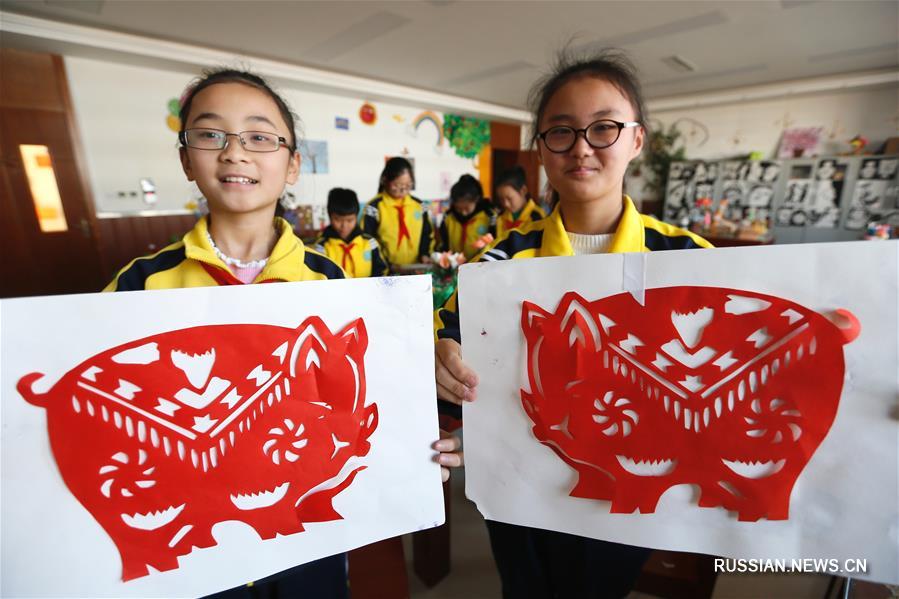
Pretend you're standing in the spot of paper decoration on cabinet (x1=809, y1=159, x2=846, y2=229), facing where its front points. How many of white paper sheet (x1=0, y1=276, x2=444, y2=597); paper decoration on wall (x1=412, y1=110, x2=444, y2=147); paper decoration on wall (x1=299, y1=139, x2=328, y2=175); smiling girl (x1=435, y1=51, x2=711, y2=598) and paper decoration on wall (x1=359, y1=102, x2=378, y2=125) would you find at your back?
0

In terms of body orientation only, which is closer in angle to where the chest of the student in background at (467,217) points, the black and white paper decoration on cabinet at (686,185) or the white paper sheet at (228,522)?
the white paper sheet

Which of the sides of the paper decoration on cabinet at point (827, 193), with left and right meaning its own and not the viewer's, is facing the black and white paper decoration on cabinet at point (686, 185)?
right

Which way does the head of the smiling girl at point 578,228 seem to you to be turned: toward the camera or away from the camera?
toward the camera

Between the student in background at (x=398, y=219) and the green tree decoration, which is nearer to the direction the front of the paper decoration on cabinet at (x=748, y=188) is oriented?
the student in background

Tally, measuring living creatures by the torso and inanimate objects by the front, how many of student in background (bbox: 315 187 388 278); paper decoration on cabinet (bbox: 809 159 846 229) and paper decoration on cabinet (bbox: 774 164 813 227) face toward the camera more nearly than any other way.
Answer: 3

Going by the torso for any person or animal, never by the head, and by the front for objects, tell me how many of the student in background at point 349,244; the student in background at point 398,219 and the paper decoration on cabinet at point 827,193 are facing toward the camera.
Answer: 3

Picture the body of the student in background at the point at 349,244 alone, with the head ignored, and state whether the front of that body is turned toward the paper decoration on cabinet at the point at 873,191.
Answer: no

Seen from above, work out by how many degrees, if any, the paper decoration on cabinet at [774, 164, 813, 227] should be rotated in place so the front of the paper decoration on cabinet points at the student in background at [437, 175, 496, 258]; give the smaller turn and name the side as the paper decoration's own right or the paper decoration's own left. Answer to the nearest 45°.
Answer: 0° — it already faces them

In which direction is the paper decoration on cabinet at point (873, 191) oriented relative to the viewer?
toward the camera

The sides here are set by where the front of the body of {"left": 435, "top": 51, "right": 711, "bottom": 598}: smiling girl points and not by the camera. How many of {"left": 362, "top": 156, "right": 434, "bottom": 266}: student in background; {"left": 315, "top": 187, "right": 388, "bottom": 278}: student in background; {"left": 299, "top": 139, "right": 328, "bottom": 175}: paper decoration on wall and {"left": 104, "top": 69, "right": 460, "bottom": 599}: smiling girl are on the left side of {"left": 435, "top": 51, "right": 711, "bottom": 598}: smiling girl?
0

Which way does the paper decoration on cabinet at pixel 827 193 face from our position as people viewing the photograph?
facing the viewer

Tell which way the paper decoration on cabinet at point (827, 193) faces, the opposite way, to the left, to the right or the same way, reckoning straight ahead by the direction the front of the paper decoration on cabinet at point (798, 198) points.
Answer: the same way

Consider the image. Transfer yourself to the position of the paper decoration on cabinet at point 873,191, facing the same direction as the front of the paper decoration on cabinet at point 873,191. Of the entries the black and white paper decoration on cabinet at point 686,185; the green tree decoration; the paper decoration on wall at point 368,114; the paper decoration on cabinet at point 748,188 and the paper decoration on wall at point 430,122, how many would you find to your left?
0

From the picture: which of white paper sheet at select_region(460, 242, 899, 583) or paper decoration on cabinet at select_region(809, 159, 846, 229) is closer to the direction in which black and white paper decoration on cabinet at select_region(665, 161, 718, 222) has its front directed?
the white paper sheet

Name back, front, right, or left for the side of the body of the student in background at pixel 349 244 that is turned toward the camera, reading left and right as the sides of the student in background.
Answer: front

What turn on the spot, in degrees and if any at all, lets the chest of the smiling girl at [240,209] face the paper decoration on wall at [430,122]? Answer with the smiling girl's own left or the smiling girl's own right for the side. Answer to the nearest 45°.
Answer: approximately 135° to the smiling girl's own left
